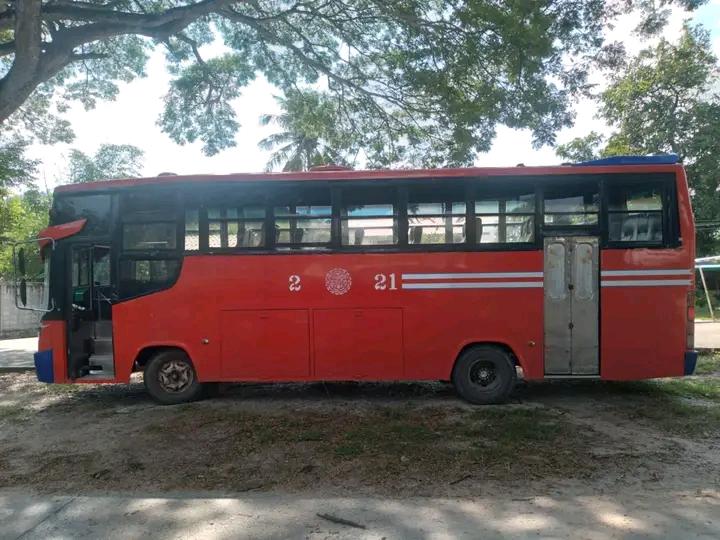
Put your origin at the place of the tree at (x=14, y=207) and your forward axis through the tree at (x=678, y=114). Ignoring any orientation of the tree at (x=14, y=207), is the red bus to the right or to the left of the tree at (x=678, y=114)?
right

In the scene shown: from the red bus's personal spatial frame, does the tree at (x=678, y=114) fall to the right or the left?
on its right

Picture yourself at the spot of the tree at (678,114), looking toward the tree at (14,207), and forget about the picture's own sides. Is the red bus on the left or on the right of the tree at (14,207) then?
left

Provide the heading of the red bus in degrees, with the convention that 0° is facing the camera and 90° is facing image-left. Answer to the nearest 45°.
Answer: approximately 90°

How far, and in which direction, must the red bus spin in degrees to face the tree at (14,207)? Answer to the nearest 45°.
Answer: approximately 45° to its right
